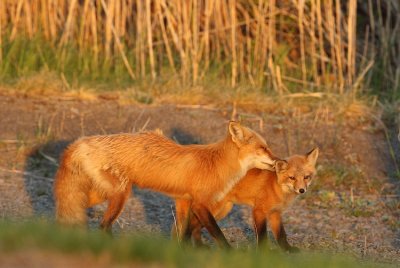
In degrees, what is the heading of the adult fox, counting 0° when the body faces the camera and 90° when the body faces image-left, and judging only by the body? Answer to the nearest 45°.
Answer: approximately 270°

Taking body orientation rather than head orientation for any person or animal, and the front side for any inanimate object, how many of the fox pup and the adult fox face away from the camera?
0

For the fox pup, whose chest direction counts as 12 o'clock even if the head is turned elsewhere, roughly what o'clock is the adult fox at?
The adult fox is roughly at 4 o'clock from the fox pup.

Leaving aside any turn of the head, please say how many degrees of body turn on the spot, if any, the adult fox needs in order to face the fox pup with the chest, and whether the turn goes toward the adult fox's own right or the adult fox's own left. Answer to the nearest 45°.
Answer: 0° — it already faces it

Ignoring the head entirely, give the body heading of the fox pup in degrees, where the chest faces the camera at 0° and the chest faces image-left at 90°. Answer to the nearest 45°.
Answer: approximately 315°
